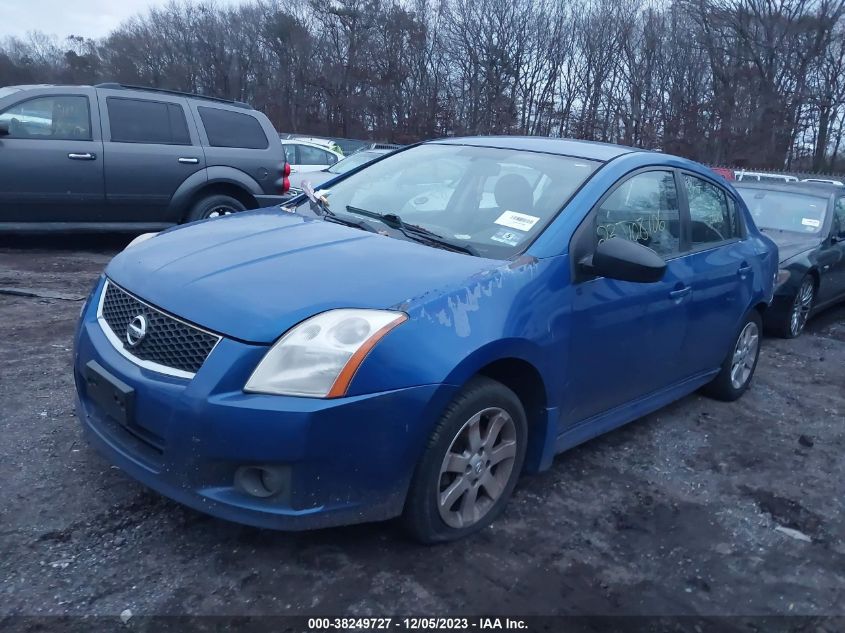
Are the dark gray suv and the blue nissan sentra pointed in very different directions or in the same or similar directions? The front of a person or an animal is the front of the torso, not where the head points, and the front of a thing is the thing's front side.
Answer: same or similar directions

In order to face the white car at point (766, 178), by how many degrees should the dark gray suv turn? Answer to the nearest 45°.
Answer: approximately 180°

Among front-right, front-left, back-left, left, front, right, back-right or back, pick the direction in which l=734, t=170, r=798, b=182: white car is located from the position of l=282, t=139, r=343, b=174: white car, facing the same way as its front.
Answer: back

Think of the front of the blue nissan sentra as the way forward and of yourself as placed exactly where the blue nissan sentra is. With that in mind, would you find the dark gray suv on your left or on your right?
on your right

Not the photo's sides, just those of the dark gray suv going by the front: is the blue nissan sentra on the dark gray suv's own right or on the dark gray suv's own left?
on the dark gray suv's own left

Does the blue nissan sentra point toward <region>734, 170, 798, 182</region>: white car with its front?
no

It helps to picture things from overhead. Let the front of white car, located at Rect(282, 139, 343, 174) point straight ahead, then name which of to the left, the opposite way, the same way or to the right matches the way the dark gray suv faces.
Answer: the same way

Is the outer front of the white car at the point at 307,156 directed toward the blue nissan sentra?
no

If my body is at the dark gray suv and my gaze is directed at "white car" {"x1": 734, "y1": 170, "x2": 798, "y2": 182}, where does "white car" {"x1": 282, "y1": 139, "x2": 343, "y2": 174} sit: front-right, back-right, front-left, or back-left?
front-left

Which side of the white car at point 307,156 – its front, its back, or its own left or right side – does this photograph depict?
left

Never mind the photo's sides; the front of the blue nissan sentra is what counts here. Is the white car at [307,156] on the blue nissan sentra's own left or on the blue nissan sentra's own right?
on the blue nissan sentra's own right

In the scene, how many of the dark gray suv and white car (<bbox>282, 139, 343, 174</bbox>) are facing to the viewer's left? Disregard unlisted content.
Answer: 2

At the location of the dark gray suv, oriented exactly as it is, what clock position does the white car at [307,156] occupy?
The white car is roughly at 4 o'clock from the dark gray suv.

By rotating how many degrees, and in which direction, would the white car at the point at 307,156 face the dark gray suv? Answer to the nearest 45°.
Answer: approximately 90° to its left

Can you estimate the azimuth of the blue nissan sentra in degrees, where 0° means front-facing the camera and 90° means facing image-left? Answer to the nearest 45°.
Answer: approximately 45°

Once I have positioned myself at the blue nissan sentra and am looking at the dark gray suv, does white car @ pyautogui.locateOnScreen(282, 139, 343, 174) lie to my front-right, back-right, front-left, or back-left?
front-right

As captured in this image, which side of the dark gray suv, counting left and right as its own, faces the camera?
left
